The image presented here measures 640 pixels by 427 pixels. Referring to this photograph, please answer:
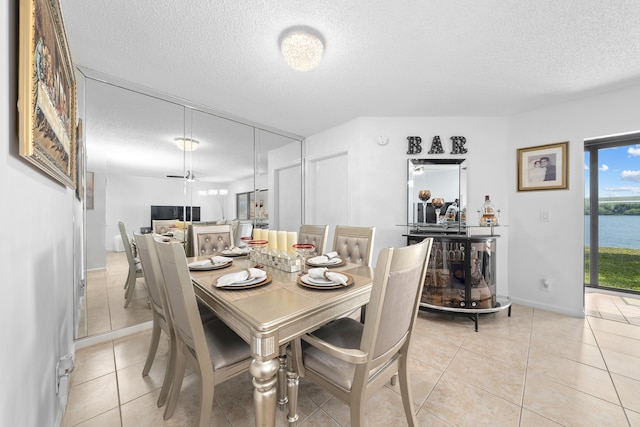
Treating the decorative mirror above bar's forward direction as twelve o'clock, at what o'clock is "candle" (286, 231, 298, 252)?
The candle is roughly at 1 o'clock from the decorative mirror above bar.

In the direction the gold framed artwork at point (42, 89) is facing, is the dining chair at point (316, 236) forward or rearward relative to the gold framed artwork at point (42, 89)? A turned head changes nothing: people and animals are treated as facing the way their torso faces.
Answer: forward

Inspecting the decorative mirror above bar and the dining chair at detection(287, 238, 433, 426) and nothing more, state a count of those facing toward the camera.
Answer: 1

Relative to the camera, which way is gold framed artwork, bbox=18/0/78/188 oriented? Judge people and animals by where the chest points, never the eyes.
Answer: to the viewer's right

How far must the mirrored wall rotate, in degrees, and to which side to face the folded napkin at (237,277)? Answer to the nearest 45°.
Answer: approximately 45° to its right

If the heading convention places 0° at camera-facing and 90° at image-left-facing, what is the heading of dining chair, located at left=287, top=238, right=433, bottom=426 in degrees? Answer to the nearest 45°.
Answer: approximately 135°

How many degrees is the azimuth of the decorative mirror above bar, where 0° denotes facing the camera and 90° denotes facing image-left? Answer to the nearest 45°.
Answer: approximately 0°

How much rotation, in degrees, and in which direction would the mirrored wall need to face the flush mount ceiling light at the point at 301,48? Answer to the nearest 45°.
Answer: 0° — it already faces it
